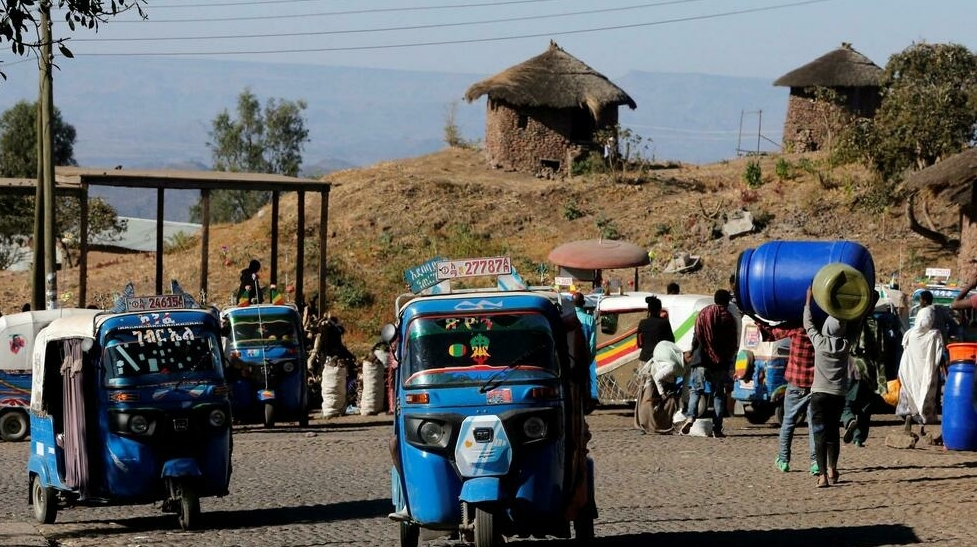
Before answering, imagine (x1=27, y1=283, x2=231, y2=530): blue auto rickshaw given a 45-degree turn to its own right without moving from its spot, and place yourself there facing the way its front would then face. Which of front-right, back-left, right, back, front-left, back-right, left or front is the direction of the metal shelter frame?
back

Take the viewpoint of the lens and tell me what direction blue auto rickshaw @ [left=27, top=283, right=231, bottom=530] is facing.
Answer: facing the viewer and to the right of the viewer

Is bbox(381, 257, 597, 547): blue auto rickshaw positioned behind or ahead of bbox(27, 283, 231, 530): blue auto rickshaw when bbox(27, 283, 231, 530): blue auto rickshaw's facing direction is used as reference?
ahead

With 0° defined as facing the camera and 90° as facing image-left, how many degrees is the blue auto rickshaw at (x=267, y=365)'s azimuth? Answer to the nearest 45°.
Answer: approximately 0°
